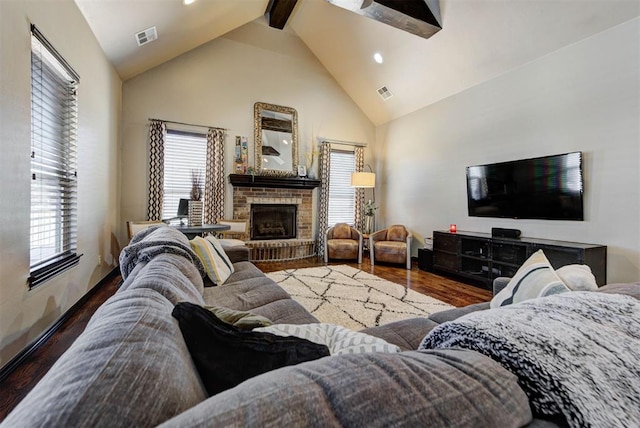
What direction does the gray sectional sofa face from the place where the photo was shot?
facing away from the viewer and to the right of the viewer

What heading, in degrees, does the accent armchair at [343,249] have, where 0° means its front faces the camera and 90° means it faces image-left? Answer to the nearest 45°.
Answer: approximately 0°

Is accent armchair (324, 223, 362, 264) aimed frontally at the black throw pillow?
yes

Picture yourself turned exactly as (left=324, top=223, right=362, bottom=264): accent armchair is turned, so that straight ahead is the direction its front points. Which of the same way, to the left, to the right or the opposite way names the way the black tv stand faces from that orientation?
to the right

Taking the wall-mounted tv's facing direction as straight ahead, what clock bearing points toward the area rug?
The area rug is roughly at 12 o'clock from the wall-mounted tv.

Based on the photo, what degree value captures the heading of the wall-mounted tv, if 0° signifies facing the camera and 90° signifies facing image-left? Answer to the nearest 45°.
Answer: approximately 45°

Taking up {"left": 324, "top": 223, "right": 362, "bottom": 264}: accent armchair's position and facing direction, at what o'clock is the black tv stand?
The black tv stand is roughly at 10 o'clock from the accent armchair.

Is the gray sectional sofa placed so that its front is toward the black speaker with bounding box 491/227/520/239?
yes

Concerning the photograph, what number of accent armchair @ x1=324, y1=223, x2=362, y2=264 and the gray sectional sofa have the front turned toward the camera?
1

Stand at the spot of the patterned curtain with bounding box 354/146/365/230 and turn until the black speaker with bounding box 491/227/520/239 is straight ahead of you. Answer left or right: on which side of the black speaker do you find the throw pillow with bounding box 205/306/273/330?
right
